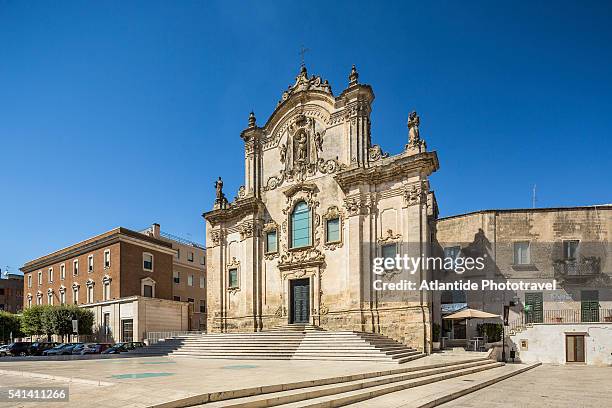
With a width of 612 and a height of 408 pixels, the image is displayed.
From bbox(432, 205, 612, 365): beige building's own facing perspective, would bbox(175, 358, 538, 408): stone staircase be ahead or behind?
ahead

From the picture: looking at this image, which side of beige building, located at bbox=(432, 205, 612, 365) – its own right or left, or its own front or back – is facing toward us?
front

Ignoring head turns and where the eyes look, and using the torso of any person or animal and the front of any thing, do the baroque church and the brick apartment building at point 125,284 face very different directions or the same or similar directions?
same or similar directions

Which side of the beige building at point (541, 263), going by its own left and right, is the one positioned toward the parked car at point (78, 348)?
right

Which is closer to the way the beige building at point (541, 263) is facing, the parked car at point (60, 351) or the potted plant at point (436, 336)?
the potted plant

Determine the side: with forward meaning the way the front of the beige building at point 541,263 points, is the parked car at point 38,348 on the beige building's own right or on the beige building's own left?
on the beige building's own right

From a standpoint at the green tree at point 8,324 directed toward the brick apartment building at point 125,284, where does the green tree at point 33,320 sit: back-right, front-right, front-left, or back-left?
front-right

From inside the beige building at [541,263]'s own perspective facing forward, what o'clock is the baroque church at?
The baroque church is roughly at 2 o'clock from the beige building.

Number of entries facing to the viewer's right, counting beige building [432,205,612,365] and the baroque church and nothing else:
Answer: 0

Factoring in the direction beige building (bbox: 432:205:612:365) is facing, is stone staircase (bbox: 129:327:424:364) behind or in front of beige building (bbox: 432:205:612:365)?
in front

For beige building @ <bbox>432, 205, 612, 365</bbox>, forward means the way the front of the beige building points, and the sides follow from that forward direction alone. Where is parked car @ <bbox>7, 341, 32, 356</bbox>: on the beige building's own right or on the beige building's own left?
on the beige building's own right

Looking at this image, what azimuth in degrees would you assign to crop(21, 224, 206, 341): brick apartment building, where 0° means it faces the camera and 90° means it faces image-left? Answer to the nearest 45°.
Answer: approximately 45°

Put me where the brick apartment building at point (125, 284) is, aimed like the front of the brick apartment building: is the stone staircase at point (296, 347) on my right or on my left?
on my left

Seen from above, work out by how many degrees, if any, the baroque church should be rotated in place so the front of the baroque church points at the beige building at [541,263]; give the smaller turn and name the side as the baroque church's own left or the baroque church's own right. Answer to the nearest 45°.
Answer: approximately 135° to the baroque church's own left
